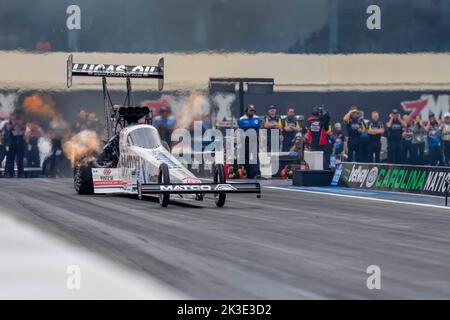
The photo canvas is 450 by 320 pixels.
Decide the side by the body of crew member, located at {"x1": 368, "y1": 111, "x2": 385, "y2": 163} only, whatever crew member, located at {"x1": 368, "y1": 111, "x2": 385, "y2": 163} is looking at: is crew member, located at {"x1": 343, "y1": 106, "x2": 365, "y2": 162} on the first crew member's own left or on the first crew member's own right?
on the first crew member's own right

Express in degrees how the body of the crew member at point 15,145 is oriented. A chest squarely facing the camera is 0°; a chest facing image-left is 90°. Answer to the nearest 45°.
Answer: approximately 0°

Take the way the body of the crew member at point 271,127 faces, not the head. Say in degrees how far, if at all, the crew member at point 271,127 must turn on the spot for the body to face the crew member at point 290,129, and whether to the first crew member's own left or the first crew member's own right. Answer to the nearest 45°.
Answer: approximately 135° to the first crew member's own left

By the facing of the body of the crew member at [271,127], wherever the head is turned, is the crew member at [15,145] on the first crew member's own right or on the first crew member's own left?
on the first crew member's own right

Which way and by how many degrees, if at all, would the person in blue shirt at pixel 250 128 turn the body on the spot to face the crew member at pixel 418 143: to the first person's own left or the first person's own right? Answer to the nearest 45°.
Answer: approximately 135° to the first person's own left

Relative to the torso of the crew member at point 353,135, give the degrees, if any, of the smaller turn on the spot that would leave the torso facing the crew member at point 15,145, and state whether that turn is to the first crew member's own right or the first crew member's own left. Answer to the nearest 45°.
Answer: approximately 90° to the first crew member's own right

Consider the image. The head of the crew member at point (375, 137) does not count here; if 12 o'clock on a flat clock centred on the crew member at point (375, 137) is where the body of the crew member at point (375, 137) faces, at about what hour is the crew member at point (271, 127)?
the crew member at point (271, 127) is roughly at 2 o'clock from the crew member at point (375, 137).

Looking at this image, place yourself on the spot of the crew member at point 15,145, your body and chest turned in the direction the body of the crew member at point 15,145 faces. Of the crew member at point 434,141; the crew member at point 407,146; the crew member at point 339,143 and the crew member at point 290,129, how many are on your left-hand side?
4

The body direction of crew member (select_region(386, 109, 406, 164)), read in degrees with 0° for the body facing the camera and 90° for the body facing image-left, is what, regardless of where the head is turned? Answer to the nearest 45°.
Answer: approximately 0°

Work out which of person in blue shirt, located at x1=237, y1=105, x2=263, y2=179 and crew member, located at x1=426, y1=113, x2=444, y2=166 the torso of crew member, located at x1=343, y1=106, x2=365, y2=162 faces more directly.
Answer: the person in blue shirt
